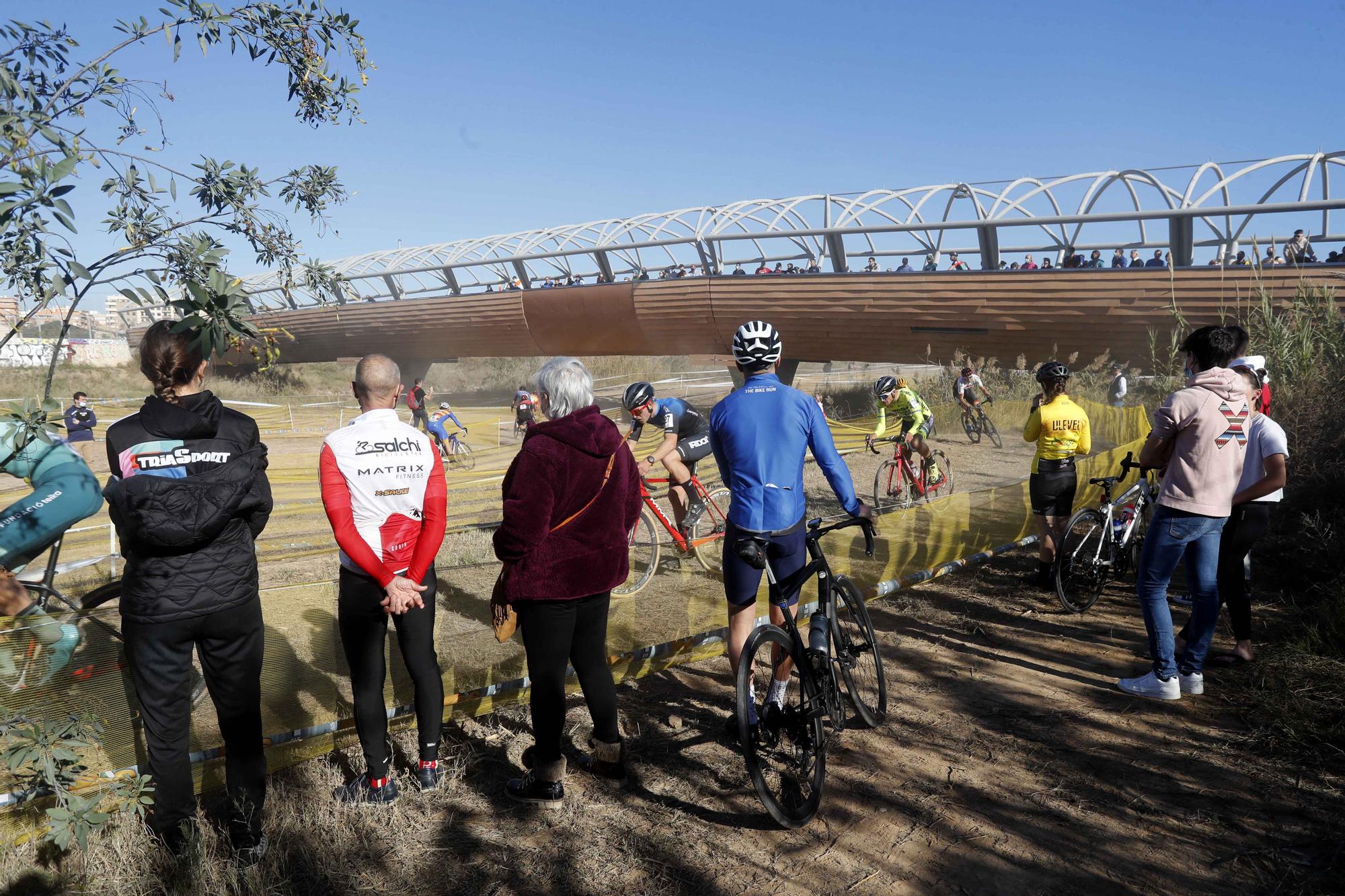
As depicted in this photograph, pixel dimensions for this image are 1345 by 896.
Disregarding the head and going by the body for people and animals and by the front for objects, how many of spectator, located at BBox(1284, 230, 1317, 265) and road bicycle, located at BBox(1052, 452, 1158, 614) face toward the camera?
1

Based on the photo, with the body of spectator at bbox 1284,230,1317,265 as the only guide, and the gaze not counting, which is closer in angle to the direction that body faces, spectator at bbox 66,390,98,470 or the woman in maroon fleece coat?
the woman in maroon fleece coat

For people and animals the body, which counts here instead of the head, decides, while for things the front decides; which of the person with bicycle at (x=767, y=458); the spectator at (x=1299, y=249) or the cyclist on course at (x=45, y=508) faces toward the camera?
the spectator

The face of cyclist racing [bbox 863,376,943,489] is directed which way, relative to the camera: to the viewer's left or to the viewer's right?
to the viewer's left

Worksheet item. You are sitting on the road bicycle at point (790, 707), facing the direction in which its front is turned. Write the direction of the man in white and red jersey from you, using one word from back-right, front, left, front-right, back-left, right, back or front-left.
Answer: back-left

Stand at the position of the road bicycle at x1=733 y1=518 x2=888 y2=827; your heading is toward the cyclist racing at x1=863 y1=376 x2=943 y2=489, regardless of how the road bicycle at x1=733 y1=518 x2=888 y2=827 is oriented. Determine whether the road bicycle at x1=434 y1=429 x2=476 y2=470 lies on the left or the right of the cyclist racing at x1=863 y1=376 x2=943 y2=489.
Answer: left

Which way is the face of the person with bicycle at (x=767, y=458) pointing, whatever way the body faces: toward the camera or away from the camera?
away from the camera

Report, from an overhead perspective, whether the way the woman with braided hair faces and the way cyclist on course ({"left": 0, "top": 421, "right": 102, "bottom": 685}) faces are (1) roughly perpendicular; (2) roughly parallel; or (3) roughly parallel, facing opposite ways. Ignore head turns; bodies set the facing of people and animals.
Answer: roughly perpendicular

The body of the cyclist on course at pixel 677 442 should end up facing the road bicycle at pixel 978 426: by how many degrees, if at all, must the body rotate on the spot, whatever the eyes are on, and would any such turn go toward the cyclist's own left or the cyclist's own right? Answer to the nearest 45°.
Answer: approximately 180°

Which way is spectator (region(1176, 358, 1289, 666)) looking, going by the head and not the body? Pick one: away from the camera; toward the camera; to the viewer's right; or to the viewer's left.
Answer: to the viewer's left

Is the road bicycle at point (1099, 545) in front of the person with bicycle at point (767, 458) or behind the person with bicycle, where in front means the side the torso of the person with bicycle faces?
in front

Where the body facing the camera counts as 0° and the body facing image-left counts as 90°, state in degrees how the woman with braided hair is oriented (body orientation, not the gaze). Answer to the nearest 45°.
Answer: approximately 180°

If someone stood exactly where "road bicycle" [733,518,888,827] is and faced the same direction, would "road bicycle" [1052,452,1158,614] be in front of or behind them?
in front

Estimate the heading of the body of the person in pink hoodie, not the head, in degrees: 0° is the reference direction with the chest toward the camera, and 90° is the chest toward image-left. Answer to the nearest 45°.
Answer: approximately 135°

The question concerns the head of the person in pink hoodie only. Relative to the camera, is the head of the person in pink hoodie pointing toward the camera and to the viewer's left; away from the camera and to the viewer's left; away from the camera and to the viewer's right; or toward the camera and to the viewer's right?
away from the camera and to the viewer's left

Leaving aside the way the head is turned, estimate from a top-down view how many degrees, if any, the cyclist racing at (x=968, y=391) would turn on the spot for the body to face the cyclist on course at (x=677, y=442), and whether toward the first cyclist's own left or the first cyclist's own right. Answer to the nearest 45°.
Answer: approximately 45° to the first cyclist's own right

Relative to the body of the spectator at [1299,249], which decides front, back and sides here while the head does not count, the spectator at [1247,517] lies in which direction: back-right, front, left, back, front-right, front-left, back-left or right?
front

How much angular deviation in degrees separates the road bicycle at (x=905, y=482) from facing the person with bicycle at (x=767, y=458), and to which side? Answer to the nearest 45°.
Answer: approximately 45° to its left

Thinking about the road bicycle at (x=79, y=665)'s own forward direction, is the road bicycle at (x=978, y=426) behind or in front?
behind
